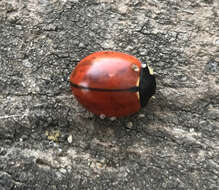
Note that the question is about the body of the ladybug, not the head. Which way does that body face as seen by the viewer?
to the viewer's right
